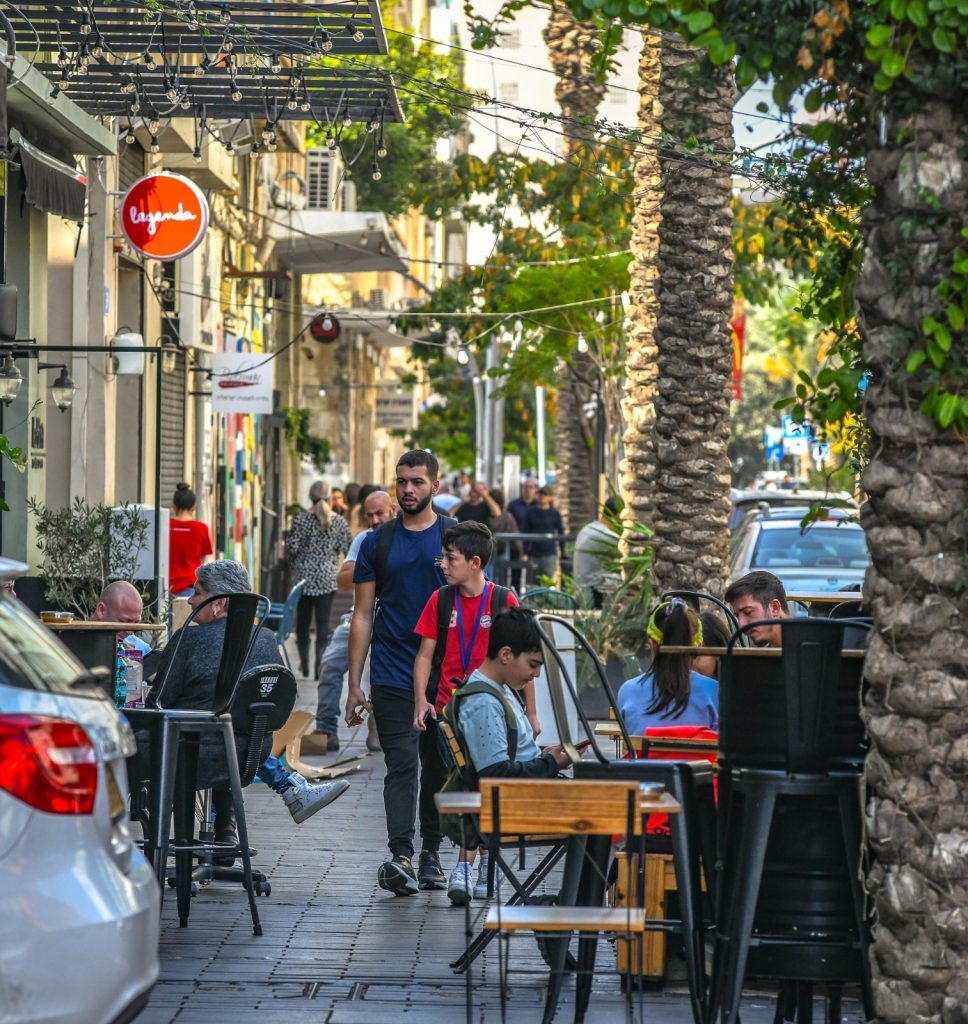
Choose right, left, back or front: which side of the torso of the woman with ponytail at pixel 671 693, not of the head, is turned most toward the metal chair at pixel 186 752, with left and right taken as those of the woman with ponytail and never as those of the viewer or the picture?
left

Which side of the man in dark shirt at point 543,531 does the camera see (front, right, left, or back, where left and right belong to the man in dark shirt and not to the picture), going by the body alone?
front

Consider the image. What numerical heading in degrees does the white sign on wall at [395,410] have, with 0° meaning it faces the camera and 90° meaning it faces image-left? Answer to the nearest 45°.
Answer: approximately 0°

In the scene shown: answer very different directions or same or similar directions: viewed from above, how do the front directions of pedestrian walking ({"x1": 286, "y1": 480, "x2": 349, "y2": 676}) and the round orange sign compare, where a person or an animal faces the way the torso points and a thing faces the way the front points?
very different directions

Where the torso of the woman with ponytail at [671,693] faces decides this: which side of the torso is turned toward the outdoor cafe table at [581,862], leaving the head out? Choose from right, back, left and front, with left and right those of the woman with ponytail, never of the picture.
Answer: back

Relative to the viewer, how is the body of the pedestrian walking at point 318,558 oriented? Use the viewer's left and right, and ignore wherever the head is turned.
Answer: facing away from the viewer

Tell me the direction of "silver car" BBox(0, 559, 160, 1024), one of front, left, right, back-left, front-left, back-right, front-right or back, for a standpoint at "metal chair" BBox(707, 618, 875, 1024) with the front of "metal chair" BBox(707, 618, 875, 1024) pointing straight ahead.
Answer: back-left

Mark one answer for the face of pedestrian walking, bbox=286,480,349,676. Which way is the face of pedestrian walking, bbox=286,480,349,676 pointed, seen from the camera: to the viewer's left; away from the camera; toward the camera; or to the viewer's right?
away from the camera

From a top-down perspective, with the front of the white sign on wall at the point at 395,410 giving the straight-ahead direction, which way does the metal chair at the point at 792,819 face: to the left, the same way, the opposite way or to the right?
the opposite way

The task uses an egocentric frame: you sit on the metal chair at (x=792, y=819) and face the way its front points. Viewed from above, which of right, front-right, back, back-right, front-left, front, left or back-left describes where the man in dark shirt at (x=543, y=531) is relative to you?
front

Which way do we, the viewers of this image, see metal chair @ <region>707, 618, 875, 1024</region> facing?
facing away from the viewer

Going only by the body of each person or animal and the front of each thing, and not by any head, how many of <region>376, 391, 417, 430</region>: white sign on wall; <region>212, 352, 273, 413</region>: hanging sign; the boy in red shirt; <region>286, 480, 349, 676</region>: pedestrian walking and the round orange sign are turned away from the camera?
1

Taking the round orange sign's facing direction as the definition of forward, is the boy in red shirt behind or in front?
in front

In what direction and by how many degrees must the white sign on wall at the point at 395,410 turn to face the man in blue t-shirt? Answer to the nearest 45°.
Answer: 0° — it already faces them

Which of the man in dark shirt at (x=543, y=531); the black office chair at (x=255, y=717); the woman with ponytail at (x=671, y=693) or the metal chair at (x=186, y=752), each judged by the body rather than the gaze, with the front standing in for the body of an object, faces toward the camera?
the man in dark shirt
